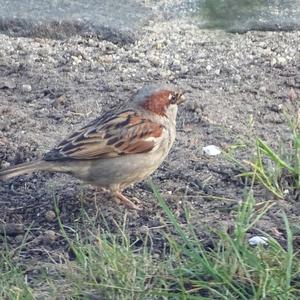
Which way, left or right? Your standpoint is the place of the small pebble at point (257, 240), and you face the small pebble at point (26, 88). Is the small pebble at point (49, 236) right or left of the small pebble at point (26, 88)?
left

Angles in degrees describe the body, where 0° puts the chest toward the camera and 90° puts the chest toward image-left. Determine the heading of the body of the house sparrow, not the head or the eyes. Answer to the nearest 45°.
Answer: approximately 270°

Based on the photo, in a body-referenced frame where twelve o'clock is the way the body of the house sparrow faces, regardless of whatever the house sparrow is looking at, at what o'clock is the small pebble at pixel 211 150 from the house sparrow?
The small pebble is roughly at 11 o'clock from the house sparrow.

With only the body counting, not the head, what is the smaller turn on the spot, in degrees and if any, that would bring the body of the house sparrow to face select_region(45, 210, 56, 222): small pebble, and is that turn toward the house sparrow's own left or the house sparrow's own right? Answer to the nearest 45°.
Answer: approximately 135° to the house sparrow's own right

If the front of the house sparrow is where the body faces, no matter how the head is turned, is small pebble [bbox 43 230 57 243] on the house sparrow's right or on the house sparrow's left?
on the house sparrow's right

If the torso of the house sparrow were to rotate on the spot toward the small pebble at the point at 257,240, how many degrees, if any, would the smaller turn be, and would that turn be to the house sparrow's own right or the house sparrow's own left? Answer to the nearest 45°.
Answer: approximately 45° to the house sparrow's own right

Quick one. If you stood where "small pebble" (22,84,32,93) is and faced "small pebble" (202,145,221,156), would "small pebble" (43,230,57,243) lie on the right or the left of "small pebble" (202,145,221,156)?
right
